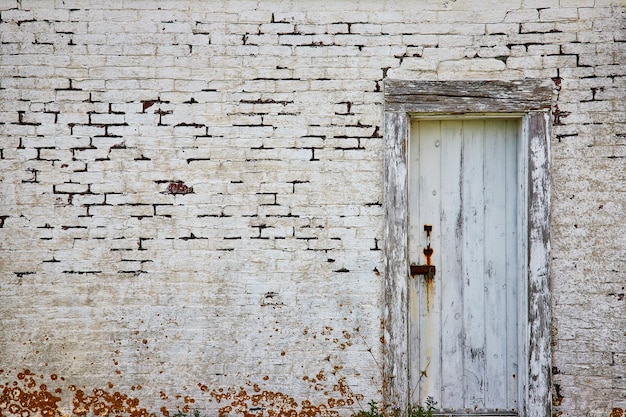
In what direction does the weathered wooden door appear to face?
toward the camera
